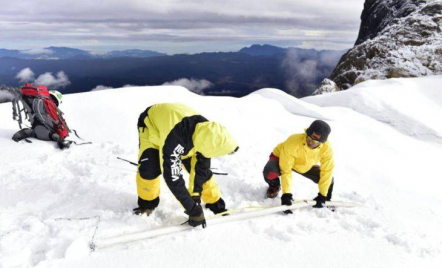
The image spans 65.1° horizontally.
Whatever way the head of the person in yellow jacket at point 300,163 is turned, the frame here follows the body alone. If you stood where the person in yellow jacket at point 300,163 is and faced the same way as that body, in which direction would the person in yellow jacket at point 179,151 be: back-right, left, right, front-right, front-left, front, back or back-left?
front-right

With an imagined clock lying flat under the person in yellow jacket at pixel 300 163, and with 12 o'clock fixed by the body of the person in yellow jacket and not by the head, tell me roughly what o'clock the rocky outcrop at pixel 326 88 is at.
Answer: The rocky outcrop is roughly at 6 o'clock from the person in yellow jacket.

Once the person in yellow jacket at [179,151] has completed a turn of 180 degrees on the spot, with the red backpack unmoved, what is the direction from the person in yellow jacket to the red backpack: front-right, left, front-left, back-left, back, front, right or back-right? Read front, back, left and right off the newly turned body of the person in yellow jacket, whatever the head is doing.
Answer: front

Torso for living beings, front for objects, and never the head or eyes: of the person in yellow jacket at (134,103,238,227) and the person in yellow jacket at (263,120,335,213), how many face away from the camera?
0

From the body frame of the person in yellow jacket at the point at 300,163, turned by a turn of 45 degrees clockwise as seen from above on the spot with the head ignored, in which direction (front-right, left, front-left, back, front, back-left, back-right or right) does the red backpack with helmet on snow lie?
front-right

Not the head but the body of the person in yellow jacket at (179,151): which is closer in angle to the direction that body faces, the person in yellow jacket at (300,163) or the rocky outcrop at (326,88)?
the person in yellow jacket

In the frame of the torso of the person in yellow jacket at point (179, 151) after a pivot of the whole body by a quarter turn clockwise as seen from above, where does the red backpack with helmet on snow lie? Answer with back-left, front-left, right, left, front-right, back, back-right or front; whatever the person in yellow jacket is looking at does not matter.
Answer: right

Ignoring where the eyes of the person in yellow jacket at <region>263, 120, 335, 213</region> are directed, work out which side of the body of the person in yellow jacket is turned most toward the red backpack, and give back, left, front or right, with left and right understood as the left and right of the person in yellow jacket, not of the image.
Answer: right

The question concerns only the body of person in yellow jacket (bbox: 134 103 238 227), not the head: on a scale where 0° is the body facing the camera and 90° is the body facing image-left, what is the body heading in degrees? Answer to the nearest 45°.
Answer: approximately 315°

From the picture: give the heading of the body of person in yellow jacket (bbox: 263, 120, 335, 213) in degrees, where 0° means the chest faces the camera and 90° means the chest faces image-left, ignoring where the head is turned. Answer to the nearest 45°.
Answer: approximately 0°
